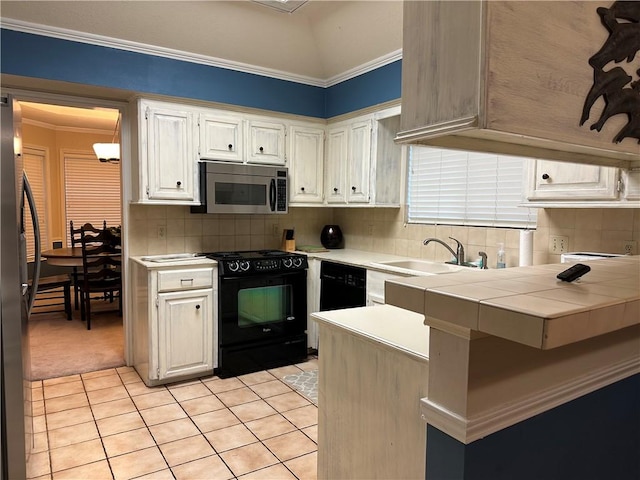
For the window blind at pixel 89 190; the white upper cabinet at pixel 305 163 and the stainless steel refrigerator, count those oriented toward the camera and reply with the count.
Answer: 2

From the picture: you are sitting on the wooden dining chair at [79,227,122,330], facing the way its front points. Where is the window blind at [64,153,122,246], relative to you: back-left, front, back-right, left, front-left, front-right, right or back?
front-right

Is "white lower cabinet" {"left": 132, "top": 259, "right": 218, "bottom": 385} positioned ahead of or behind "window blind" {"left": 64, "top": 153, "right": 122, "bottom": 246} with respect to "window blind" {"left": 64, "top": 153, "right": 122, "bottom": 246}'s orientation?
ahead

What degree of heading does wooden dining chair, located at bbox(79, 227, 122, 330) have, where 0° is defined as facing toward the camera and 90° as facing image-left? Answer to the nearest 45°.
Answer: approximately 135°

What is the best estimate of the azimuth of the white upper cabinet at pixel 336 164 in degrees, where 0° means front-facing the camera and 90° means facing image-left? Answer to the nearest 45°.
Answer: approximately 45°

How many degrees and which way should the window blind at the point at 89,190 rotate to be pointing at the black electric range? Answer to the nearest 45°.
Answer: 0° — it already faces it

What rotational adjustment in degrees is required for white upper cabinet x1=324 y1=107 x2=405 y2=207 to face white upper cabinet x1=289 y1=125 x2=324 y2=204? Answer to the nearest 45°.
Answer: approximately 45° to its right

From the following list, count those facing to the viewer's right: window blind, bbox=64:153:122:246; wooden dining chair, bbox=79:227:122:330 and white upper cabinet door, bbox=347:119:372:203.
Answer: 0

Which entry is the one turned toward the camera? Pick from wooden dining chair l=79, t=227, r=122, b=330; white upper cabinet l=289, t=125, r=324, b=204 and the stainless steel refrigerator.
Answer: the white upper cabinet

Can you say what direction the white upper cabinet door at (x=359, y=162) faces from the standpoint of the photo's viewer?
facing the viewer and to the left of the viewer

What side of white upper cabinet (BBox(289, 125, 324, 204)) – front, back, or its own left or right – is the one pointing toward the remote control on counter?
front

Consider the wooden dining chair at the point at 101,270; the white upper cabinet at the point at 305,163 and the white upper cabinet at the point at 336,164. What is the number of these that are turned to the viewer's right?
0

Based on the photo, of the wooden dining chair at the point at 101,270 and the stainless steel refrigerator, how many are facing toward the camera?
0

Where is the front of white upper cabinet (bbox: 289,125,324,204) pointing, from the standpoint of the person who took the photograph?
facing the viewer

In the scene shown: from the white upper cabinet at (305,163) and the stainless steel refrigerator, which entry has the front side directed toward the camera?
the white upper cabinet

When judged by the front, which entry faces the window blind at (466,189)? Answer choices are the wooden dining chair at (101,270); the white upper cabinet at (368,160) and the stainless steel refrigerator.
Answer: the stainless steel refrigerator

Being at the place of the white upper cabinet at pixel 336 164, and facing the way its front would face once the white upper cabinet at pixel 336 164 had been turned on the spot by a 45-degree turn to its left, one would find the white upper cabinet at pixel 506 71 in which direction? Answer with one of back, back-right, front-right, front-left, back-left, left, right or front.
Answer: front
